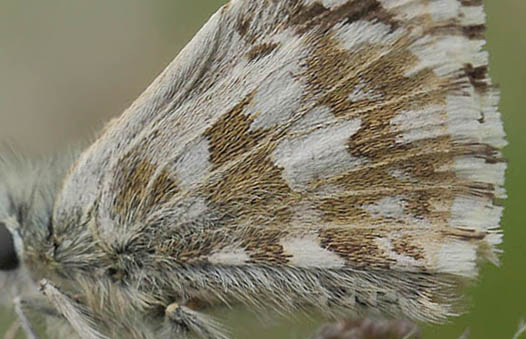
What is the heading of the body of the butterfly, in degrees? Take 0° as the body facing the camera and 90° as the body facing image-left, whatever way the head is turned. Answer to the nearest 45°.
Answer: approximately 90°
